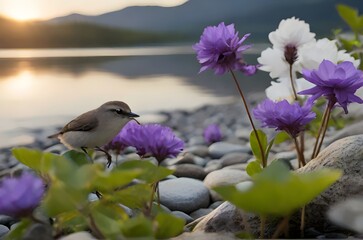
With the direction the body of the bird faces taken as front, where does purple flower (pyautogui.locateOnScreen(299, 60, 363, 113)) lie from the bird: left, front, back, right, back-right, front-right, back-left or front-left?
front-right

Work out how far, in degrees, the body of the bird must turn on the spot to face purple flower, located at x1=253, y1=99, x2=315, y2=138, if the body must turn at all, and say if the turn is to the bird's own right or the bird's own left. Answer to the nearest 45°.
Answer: approximately 45° to the bird's own right

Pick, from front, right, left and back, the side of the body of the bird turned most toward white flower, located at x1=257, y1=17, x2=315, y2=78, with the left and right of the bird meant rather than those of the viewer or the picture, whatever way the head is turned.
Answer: front

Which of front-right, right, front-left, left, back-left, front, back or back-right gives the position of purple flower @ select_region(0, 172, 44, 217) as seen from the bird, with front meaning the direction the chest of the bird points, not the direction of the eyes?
right

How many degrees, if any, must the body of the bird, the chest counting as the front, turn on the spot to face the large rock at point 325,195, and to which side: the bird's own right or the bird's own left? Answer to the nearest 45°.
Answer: approximately 45° to the bird's own right

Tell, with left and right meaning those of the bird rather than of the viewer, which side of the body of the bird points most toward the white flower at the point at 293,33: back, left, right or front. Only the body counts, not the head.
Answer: front

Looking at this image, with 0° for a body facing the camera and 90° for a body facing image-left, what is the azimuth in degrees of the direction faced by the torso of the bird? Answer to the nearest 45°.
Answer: approximately 270°

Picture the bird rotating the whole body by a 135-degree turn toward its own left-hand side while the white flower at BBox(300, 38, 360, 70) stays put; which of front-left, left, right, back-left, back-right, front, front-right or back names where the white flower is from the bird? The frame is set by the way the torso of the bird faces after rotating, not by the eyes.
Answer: back-right
